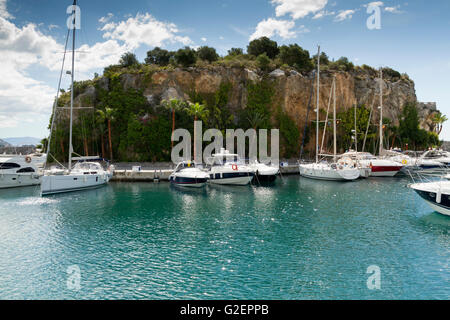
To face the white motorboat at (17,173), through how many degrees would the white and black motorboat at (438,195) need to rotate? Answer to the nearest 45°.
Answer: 0° — it already faces it

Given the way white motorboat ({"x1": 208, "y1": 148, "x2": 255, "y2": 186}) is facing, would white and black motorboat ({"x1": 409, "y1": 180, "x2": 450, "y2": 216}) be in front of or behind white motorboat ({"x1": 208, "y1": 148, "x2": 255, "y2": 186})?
in front

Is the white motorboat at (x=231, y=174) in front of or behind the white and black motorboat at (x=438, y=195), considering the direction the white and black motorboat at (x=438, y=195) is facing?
in front

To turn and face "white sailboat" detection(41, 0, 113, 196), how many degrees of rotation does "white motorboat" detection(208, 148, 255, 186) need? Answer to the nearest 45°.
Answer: approximately 135° to its right

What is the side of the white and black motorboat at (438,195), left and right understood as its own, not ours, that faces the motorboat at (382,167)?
right

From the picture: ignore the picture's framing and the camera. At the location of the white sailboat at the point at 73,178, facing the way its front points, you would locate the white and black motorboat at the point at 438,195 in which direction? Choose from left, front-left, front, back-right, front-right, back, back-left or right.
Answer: left

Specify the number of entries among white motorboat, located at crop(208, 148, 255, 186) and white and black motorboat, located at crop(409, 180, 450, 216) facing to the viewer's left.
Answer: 1

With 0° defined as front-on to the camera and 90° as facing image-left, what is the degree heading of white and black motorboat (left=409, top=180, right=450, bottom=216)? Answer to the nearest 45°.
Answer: approximately 90°

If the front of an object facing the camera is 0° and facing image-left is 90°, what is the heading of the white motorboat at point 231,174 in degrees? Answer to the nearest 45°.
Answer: approximately 315°

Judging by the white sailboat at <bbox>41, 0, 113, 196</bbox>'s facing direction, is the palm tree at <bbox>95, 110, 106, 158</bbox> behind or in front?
behind
